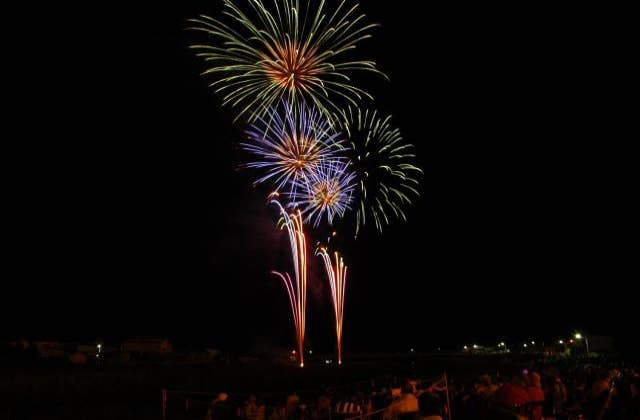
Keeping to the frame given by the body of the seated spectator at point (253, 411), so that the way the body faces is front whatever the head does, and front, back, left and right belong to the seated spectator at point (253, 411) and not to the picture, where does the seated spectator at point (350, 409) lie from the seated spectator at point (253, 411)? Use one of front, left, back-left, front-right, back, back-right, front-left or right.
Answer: back-right

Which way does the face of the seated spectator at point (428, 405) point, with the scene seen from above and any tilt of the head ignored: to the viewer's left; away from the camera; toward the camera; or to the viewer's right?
away from the camera

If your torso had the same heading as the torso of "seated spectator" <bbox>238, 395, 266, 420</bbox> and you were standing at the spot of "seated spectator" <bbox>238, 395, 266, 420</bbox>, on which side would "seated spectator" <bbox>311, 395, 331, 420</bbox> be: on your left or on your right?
on your right

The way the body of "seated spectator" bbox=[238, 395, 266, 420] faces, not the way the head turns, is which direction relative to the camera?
away from the camera
